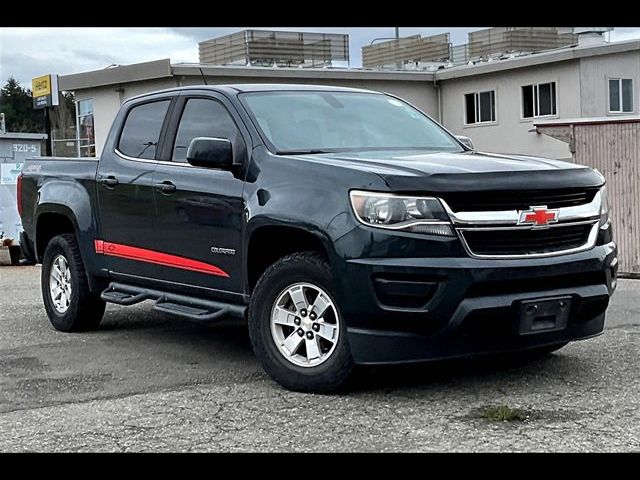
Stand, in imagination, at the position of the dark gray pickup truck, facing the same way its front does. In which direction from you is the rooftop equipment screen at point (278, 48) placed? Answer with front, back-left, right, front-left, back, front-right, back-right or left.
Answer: back-left

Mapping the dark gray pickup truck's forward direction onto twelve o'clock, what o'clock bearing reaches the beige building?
The beige building is roughly at 8 o'clock from the dark gray pickup truck.

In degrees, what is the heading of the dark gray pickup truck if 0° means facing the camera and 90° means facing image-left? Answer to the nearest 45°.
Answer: approximately 315°

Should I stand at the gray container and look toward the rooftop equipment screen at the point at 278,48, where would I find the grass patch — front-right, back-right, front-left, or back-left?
back-right

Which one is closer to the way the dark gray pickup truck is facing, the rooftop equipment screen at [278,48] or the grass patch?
the grass patch

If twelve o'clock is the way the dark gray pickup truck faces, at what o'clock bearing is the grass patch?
The grass patch is roughly at 12 o'clock from the dark gray pickup truck.

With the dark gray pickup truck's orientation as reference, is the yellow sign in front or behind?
behind
